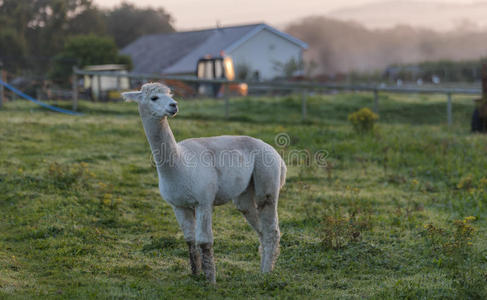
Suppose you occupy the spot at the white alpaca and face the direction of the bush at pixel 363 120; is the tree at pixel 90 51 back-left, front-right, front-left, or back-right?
front-left

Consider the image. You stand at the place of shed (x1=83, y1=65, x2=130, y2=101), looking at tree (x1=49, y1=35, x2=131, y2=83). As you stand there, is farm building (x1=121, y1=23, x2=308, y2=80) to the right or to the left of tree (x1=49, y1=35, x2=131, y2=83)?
right

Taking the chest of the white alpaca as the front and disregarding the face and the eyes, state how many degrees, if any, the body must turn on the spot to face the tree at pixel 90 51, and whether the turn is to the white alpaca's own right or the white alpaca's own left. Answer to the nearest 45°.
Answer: approximately 135° to the white alpaca's own right

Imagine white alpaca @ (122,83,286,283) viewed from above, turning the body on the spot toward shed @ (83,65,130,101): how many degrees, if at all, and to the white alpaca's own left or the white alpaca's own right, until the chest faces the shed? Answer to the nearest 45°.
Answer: approximately 135° to the white alpaca's own right

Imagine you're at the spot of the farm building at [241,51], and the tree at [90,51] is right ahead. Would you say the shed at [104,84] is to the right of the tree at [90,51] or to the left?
left

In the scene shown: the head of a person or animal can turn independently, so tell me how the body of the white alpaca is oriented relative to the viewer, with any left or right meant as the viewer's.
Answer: facing the viewer and to the left of the viewer

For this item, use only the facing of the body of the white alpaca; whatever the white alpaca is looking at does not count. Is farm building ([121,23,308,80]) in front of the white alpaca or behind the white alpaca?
behind
